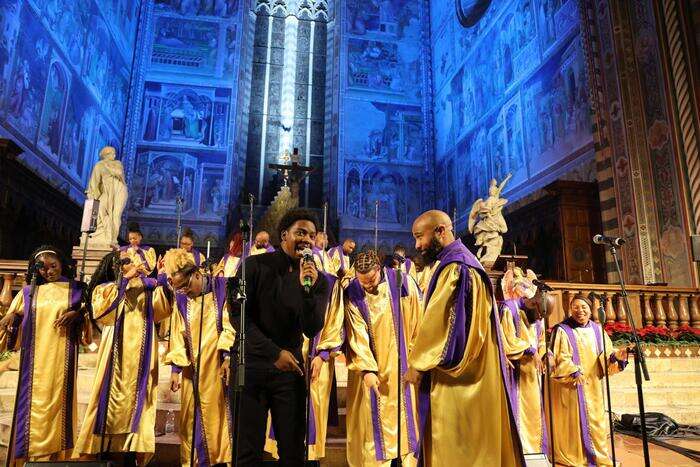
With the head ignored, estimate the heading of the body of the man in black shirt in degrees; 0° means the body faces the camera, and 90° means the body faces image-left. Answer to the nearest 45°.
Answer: approximately 315°

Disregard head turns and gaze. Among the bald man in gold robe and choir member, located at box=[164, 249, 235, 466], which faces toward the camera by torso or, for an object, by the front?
the choir member

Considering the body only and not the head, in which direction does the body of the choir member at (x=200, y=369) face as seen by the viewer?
toward the camera

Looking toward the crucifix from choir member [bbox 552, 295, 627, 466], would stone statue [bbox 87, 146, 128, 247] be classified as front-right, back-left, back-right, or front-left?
front-left

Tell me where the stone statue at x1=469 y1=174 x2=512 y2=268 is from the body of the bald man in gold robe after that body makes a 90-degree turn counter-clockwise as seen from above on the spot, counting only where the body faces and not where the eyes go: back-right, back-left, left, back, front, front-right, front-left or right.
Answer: back

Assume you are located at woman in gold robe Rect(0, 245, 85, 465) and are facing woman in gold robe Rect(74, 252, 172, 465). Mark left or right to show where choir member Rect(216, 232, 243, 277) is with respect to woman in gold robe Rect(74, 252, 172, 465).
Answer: left

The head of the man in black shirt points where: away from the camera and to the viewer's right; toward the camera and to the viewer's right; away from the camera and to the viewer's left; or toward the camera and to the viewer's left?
toward the camera and to the viewer's right

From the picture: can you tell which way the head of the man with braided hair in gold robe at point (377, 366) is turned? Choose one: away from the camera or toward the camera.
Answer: toward the camera

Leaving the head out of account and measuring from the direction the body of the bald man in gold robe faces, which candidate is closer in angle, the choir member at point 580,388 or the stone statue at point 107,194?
the stone statue

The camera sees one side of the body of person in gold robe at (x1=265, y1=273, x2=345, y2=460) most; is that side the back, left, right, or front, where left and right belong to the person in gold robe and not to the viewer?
front

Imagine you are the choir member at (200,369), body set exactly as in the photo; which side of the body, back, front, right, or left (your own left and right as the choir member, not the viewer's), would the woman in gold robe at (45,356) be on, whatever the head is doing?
right
